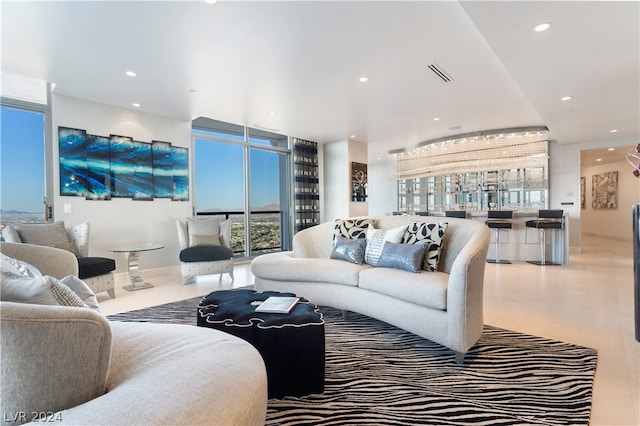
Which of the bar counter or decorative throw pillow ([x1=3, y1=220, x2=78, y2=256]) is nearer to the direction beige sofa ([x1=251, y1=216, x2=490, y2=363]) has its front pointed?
the decorative throw pillow

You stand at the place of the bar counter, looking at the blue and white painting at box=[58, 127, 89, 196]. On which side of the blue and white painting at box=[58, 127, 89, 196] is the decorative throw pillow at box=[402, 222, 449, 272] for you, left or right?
left

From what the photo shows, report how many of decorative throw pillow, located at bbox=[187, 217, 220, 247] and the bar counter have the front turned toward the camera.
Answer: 2

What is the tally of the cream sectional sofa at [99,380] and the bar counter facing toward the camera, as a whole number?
1

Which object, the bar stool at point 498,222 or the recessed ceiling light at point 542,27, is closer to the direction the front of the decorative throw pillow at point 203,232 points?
the recessed ceiling light

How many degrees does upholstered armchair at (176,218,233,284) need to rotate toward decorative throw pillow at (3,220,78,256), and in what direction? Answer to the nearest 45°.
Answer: approximately 90° to its right

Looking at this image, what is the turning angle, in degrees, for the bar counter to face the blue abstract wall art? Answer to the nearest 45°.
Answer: approximately 45° to its right

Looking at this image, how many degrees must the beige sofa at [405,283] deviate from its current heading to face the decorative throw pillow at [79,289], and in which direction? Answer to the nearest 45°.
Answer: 0° — it already faces it
